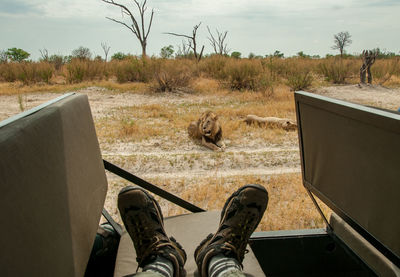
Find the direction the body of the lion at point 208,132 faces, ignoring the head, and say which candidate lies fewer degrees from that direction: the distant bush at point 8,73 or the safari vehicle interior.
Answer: the safari vehicle interior

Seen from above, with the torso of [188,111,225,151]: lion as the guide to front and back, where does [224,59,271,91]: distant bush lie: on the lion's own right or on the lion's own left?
on the lion's own left

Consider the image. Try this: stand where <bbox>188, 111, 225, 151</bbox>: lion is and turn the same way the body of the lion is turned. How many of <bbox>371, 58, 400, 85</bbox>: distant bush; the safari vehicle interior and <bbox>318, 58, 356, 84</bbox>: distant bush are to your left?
2

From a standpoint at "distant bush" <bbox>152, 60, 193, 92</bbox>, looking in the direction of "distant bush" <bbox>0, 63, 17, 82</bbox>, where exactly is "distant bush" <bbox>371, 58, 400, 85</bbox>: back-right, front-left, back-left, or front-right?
back-right

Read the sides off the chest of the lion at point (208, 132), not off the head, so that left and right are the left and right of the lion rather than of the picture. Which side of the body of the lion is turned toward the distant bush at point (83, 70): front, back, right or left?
back

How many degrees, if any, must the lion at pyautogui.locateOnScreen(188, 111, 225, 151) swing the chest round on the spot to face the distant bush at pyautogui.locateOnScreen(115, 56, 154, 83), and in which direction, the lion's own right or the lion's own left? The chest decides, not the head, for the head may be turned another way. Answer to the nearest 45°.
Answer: approximately 135° to the lion's own left

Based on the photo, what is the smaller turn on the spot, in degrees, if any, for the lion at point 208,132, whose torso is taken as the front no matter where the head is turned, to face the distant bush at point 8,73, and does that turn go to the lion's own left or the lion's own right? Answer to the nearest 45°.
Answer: approximately 180°

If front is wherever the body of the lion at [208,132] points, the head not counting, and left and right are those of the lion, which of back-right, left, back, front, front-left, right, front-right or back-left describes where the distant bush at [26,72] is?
back

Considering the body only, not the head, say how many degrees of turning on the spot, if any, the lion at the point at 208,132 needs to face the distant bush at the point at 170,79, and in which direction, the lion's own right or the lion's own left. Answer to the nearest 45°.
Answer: approximately 135° to the lion's own left

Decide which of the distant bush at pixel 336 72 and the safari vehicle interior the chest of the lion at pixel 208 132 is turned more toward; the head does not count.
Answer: the safari vehicle interior
